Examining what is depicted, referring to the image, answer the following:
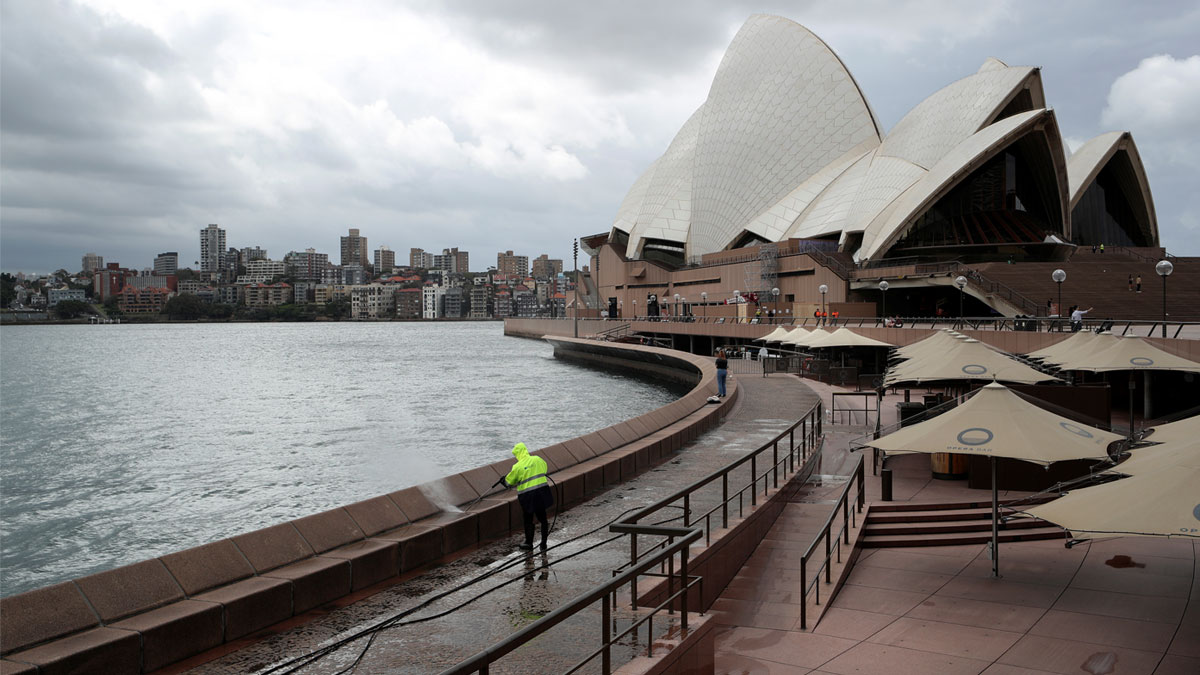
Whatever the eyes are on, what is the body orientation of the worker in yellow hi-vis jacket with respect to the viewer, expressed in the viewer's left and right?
facing away from the viewer and to the left of the viewer

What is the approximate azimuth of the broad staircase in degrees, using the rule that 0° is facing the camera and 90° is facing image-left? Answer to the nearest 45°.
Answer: approximately 0°

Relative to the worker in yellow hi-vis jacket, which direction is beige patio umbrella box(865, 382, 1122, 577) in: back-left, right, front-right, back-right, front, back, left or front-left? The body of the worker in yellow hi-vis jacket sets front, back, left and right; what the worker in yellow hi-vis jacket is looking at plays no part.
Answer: back-right

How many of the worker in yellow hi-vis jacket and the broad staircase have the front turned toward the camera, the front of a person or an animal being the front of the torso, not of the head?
1

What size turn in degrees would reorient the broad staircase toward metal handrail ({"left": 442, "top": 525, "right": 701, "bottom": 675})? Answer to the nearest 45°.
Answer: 0° — it already faces it

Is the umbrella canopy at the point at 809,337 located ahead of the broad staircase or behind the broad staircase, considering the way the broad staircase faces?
behind

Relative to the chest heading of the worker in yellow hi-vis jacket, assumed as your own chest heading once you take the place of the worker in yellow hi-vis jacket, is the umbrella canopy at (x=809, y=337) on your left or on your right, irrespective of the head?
on your right

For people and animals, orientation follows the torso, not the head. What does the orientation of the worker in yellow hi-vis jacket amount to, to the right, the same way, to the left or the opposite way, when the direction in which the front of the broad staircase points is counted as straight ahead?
to the right

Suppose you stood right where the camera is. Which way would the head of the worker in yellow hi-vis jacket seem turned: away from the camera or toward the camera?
away from the camera
